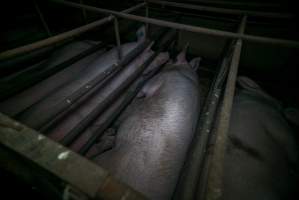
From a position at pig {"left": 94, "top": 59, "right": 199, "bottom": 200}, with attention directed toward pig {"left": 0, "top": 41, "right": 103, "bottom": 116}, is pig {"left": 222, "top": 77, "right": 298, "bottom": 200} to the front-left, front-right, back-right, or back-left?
back-right

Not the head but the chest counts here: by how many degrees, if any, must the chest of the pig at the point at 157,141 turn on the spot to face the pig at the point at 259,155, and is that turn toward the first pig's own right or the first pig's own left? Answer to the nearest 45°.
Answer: approximately 45° to the first pig's own right

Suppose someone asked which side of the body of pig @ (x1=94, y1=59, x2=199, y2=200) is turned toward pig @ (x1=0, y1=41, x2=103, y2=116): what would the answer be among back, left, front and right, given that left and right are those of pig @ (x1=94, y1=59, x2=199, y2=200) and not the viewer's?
left

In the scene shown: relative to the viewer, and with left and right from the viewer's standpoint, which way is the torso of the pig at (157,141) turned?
facing away from the viewer and to the right of the viewer
